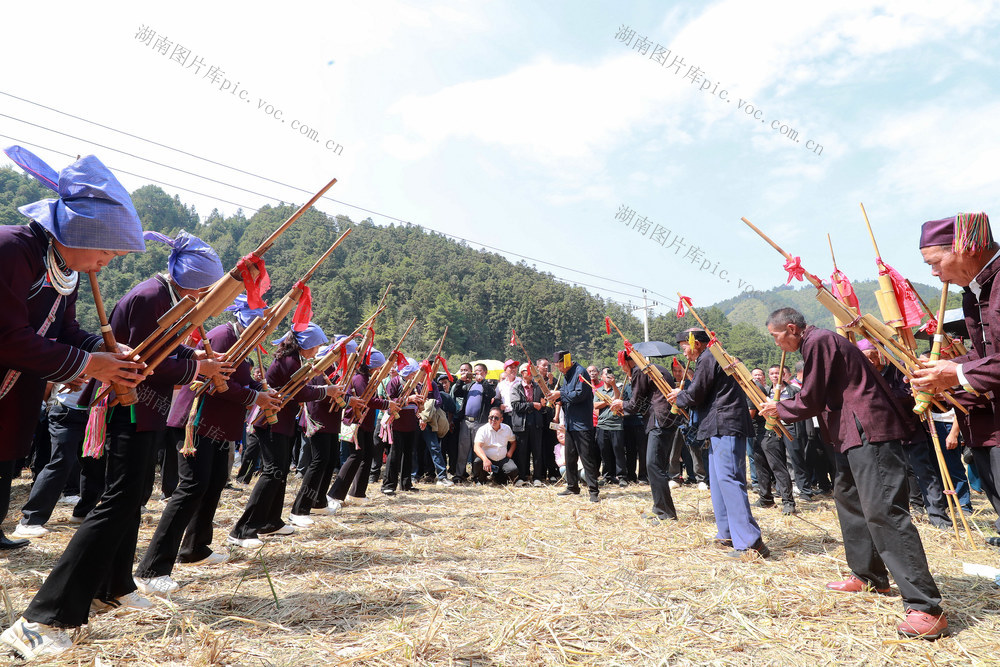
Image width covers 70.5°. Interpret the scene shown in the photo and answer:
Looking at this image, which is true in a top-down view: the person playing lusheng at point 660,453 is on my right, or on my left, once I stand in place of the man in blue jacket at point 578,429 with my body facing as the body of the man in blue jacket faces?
on my left

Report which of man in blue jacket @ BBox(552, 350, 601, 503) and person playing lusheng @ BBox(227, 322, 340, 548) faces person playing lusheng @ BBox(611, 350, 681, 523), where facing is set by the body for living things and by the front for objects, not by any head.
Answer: person playing lusheng @ BBox(227, 322, 340, 548)

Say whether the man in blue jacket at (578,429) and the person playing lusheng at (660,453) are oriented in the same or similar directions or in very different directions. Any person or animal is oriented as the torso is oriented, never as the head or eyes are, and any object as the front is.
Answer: same or similar directions

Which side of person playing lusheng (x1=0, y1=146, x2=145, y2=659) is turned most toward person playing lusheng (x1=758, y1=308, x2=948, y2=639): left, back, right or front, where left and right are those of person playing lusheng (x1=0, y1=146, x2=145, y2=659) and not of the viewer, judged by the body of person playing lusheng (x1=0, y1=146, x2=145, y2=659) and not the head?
front

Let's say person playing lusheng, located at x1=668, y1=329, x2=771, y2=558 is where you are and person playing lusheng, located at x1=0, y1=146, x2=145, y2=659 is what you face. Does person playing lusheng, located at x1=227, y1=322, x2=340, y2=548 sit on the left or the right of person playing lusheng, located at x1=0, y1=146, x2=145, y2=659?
right

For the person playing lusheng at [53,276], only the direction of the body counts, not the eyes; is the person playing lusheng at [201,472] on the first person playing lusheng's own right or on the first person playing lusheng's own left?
on the first person playing lusheng's own left

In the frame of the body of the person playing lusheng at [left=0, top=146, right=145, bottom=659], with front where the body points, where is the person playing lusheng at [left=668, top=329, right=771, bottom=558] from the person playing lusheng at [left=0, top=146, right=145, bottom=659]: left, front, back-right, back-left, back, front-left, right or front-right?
front

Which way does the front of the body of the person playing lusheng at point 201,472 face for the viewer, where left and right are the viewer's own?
facing to the right of the viewer

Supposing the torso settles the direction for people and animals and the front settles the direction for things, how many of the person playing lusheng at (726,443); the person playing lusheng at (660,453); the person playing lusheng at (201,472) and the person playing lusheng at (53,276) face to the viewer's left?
2

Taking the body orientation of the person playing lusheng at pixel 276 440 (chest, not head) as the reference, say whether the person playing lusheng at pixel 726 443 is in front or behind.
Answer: in front

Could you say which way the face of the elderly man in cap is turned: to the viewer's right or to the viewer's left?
to the viewer's left

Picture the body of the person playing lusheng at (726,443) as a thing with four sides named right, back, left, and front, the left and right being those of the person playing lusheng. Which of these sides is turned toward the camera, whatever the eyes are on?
left

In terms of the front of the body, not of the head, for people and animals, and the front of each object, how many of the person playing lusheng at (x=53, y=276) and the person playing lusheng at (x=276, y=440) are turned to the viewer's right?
2

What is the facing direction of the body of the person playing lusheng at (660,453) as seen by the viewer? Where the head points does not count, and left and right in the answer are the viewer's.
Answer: facing to the left of the viewer

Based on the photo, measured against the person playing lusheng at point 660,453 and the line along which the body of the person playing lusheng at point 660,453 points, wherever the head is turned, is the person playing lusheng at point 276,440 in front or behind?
in front

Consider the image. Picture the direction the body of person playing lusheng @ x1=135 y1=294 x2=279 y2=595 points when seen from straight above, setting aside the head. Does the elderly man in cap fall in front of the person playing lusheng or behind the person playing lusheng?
in front

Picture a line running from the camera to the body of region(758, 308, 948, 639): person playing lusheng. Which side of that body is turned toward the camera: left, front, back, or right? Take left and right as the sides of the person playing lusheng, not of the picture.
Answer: left
